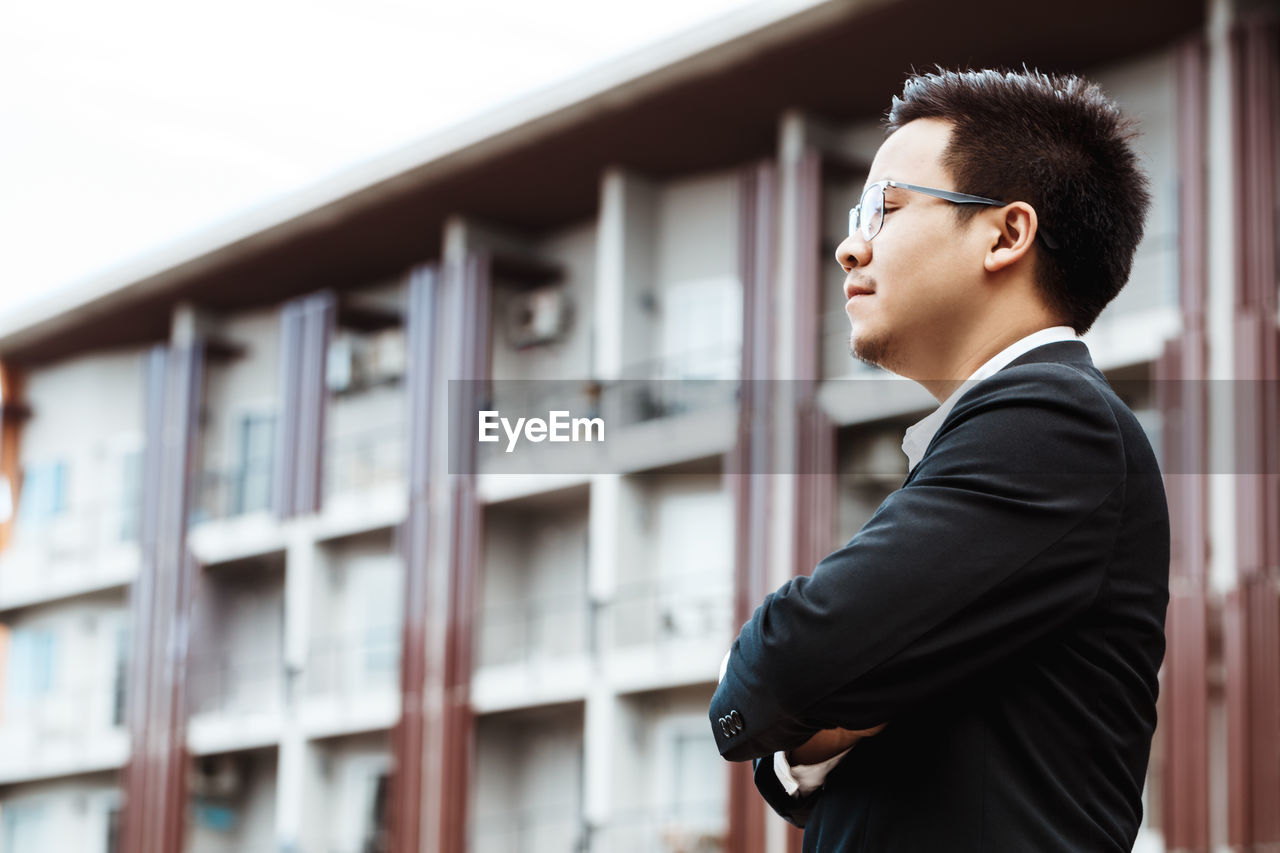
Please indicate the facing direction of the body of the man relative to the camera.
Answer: to the viewer's left

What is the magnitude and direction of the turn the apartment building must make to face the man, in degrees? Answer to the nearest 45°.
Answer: approximately 45° to its left

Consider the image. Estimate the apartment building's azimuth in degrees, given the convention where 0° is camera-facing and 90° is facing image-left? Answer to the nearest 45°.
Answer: approximately 45°

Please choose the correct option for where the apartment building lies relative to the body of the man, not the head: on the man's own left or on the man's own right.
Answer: on the man's own right

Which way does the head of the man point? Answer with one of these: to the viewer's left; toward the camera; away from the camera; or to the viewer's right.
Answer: to the viewer's left
